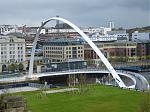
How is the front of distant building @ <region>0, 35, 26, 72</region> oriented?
toward the camera

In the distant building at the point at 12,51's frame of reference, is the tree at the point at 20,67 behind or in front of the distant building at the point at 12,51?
in front
